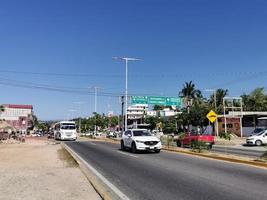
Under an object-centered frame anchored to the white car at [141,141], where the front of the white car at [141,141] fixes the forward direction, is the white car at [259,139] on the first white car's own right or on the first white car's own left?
on the first white car's own left

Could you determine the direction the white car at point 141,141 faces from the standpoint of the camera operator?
facing the viewer and to the right of the viewer
